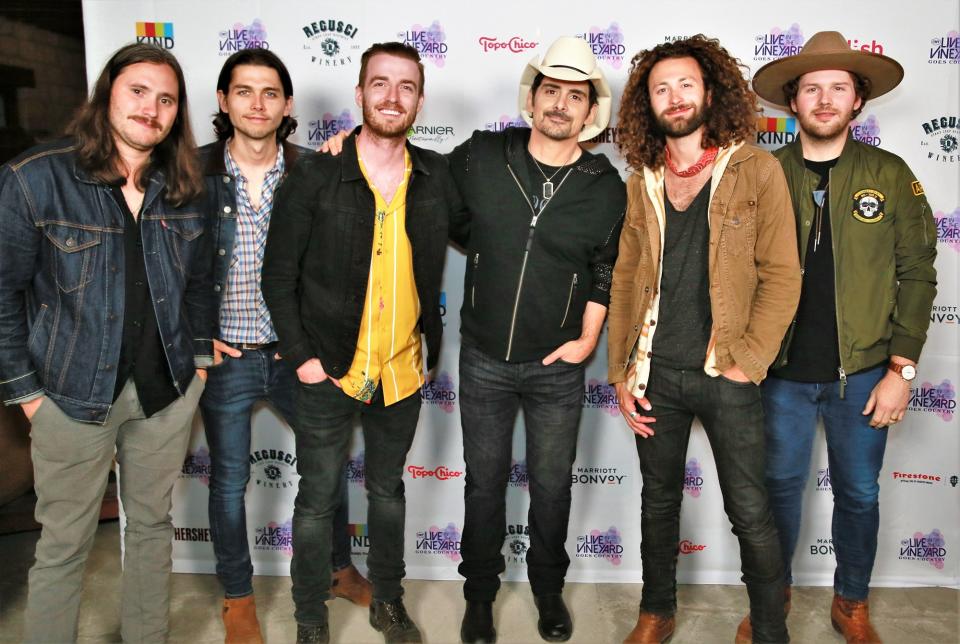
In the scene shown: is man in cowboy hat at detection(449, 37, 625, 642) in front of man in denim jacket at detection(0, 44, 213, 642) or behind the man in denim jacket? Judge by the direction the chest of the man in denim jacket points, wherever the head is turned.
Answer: in front

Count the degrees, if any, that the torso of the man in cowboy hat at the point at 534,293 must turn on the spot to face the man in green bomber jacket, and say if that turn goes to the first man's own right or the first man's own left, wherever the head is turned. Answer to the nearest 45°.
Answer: approximately 90° to the first man's own left

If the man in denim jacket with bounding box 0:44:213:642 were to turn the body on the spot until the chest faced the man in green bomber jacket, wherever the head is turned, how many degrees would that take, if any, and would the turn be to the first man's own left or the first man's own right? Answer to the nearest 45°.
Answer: approximately 45° to the first man's own left

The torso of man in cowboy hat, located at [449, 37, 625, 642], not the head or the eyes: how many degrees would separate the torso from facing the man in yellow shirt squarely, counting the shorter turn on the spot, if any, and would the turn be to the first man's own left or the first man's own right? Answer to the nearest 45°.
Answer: approximately 90° to the first man's own right

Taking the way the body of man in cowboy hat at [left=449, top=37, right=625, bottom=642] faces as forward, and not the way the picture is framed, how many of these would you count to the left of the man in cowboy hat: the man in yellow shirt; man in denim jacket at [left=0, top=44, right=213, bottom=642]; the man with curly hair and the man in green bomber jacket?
2

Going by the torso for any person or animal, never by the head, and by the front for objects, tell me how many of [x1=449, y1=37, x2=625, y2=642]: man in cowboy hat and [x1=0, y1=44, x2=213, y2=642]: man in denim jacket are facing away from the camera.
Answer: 0

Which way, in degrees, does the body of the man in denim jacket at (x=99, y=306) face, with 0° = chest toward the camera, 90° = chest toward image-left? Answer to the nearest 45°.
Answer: approximately 315°

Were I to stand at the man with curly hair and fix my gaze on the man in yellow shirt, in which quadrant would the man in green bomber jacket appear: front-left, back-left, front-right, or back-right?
back-right

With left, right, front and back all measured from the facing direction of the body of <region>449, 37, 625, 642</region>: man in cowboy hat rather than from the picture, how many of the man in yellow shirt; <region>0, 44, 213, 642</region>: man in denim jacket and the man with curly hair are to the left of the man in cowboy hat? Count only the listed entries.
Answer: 1

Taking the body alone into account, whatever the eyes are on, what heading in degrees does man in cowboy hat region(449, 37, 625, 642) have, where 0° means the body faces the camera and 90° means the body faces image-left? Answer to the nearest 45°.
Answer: approximately 0°
